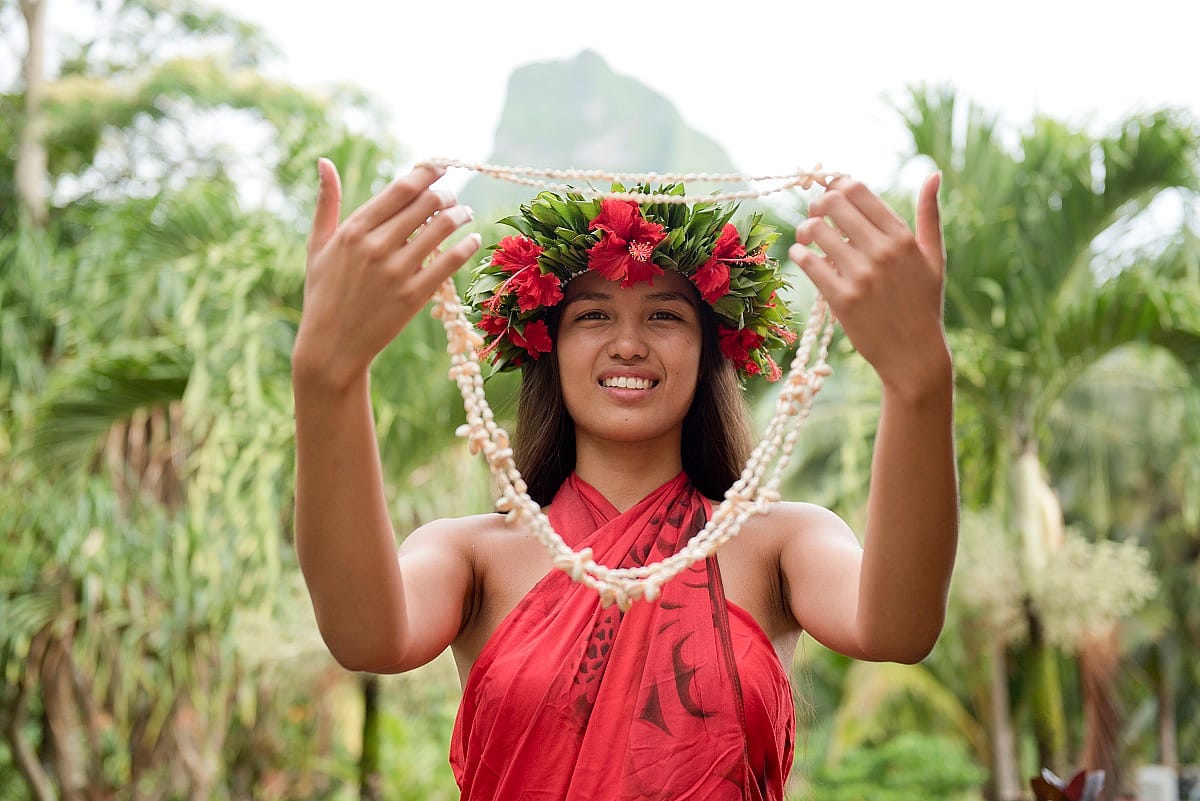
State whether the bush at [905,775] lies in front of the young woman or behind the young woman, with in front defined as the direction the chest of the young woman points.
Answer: behind

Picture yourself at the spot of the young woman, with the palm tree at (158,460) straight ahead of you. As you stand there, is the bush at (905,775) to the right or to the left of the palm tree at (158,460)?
right

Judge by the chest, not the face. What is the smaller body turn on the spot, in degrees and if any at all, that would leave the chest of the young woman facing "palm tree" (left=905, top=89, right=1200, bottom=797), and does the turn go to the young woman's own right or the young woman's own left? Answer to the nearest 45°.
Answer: approximately 135° to the young woman's own left

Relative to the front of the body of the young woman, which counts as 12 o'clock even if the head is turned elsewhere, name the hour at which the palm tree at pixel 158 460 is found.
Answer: The palm tree is roughly at 5 o'clock from the young woman.

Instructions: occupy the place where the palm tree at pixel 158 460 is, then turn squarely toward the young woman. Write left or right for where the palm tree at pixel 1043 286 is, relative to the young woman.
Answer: left

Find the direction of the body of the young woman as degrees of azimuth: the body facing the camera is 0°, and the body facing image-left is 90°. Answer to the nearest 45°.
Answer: approximately 0°
